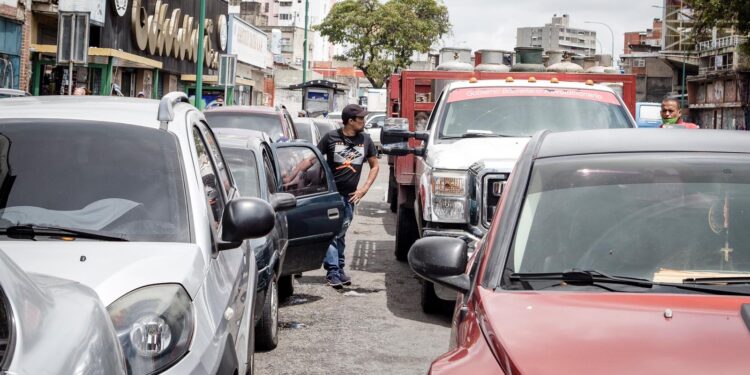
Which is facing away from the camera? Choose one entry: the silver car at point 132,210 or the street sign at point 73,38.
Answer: the street sign

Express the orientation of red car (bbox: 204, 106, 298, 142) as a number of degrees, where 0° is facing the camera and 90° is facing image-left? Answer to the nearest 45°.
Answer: approximately 0°

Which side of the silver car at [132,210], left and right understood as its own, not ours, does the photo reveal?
front

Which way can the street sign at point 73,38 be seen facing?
away from the camera

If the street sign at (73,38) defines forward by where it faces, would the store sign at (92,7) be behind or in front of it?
in front

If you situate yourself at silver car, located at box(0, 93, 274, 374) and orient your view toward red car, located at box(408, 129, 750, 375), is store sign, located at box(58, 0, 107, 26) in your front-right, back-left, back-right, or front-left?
back-left

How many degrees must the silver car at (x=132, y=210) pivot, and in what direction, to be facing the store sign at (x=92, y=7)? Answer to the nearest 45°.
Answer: approximately 180°

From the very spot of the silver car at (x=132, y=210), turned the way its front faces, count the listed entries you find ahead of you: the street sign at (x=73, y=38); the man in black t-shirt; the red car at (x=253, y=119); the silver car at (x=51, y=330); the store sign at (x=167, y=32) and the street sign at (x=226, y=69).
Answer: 1
